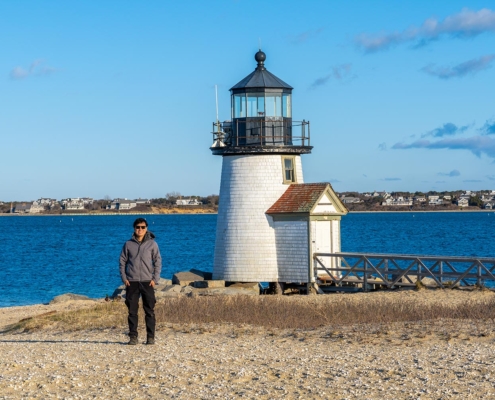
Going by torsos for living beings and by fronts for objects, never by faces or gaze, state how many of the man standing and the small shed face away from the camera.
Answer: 0

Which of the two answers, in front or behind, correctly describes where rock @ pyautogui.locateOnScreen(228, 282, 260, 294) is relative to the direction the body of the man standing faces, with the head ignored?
behind

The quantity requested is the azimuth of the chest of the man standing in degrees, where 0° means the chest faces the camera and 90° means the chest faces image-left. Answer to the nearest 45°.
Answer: approximately 0°

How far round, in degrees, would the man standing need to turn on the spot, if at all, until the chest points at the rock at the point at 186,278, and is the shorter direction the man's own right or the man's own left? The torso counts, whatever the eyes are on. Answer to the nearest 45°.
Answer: approximately 180°

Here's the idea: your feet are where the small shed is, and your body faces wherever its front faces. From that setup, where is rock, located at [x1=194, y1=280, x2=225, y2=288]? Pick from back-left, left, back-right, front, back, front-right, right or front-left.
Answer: back-right

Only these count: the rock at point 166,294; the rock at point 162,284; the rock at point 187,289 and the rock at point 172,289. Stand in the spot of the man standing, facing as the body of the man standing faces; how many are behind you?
4

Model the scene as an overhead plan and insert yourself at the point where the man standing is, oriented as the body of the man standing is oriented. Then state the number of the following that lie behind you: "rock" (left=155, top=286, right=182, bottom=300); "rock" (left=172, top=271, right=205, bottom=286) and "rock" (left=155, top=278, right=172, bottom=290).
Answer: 3

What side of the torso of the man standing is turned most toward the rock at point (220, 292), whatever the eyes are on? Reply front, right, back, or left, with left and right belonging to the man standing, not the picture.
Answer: back
